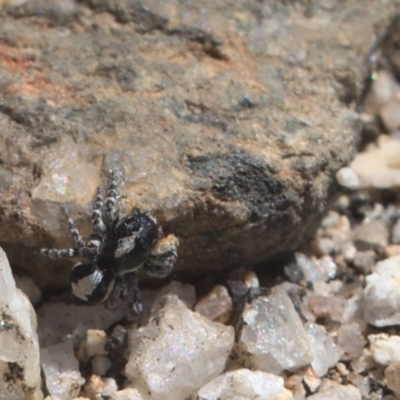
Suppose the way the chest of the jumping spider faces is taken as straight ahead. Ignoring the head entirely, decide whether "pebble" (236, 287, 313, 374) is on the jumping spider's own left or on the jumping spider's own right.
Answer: on the jumping spider's own right

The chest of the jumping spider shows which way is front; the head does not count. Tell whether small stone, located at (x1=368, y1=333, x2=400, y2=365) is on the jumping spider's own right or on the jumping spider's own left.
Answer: on the jumping spider's own right

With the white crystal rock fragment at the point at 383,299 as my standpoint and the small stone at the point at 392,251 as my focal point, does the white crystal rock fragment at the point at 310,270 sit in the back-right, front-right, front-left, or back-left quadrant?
front-left

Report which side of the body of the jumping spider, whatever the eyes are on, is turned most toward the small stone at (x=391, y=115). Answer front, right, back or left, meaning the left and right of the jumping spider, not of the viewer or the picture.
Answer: front

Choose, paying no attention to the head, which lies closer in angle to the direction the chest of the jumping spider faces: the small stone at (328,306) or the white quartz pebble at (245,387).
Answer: the small stone

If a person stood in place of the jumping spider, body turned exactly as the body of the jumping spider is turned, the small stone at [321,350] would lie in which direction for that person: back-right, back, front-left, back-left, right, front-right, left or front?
front-right

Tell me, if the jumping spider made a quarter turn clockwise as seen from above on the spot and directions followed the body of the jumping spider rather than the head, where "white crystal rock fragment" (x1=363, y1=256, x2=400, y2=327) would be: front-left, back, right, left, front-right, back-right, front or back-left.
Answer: front-left

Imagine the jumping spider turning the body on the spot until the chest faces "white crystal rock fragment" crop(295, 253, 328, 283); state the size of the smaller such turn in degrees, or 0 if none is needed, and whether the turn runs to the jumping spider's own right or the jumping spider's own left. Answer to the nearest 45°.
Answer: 0° — it already faces it

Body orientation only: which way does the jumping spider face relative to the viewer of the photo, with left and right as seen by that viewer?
facing away from the viewer and to the right of the viewer

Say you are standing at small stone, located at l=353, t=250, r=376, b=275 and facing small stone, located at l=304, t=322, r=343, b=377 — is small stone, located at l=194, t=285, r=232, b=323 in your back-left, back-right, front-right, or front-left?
front-right

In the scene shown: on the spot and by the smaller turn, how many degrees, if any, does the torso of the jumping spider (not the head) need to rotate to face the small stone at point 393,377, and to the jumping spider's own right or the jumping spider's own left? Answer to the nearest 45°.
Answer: approximately 45° to the jumping spider's own right

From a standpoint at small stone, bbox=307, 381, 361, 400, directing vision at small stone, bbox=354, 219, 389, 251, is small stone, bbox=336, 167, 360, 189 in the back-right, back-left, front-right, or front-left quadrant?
front-left
